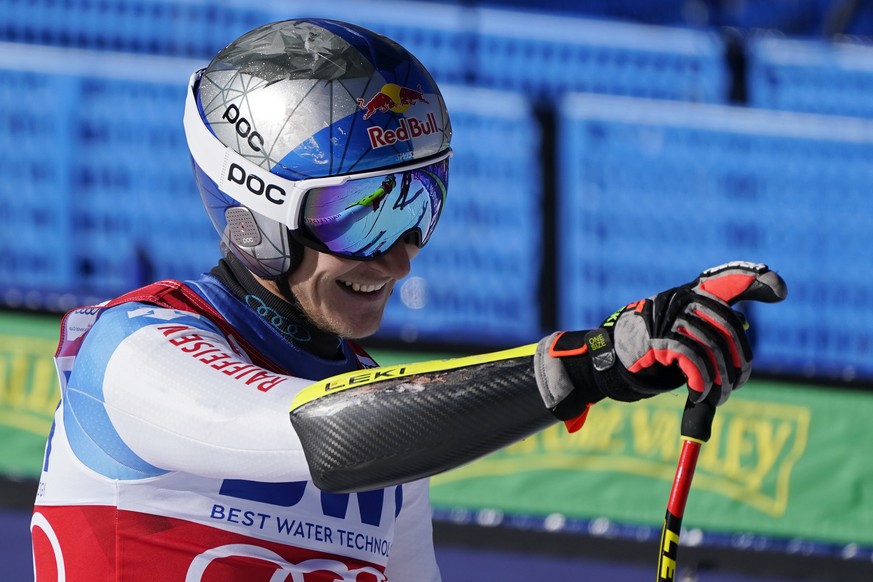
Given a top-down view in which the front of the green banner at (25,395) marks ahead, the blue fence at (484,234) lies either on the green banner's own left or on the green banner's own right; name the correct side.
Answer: on the green banner's own left

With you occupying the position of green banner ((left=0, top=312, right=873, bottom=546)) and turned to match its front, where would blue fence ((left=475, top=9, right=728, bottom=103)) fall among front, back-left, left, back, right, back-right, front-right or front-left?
back

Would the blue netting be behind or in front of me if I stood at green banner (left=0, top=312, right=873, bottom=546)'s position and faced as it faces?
behind

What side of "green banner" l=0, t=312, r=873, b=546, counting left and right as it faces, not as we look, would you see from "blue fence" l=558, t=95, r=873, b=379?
back

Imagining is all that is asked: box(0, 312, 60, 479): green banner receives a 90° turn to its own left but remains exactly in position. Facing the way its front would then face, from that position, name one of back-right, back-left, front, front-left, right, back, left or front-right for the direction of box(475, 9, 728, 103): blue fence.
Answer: front-left

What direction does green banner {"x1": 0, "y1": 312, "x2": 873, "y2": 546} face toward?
toward the camera

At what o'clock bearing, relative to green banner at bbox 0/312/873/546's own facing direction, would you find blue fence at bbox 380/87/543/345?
The blue fence is roughly at 5 o'clock from the green banner.
